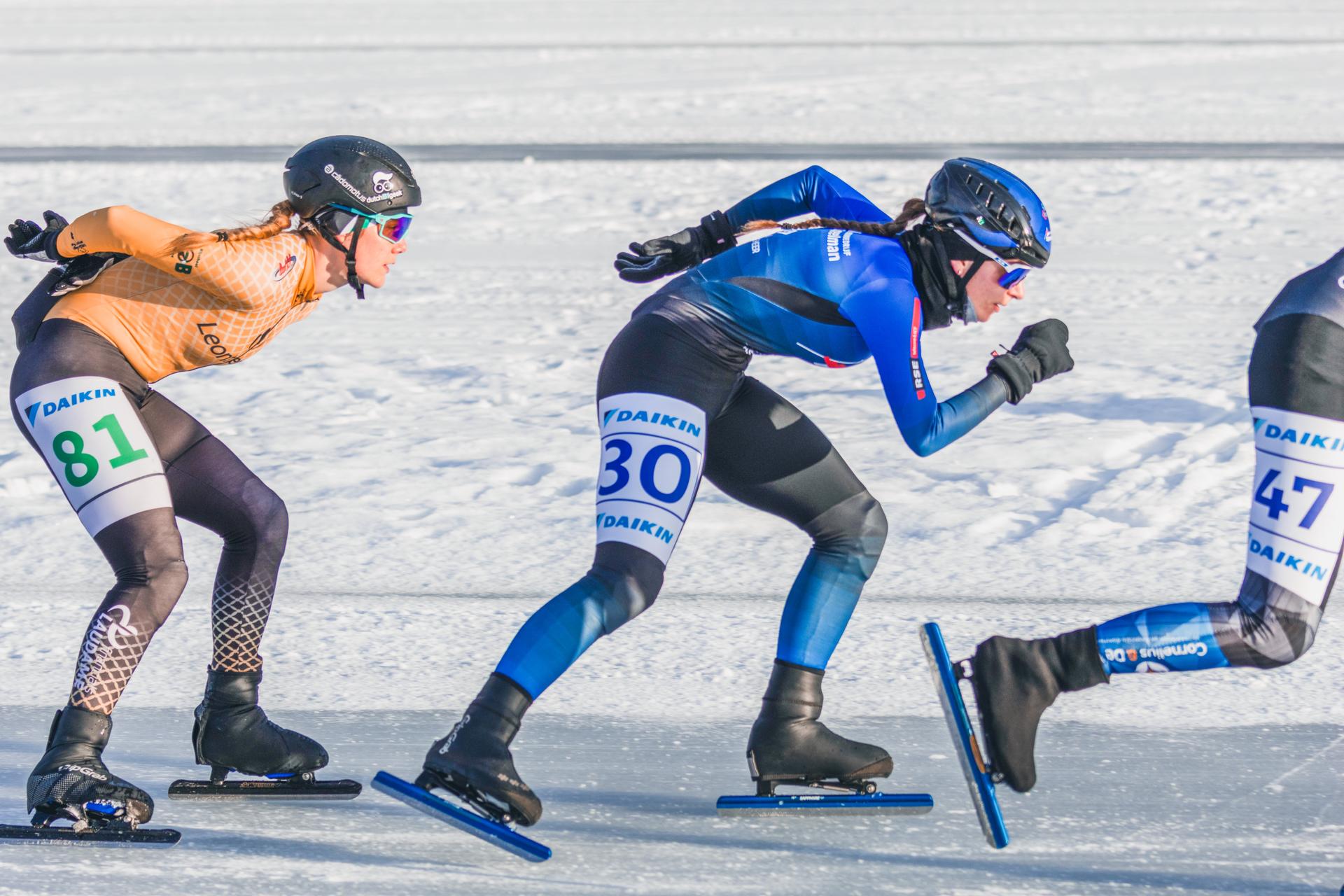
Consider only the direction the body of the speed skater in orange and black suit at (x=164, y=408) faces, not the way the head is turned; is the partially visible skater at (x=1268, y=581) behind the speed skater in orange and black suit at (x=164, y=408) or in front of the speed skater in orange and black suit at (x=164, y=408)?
in front

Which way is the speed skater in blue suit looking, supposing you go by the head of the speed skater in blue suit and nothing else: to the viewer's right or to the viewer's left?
to the viewer's right

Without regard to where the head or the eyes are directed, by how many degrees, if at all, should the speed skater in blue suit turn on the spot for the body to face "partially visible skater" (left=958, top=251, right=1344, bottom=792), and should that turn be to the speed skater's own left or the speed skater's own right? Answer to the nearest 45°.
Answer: approximately 45° to the speed skater's own right

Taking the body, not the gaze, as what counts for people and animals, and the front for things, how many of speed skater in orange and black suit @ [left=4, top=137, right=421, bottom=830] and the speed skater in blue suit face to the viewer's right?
2

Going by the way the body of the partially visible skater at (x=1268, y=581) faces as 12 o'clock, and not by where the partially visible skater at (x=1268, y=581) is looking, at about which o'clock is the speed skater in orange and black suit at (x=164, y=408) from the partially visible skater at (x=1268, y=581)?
the speed skater in orange and black suit at (x=164, y=408) is roughly at 6 o'clock from the partially visible skater at (x=1268, y=581).

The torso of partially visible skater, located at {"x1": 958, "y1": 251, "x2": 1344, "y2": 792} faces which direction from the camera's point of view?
to the viewer's right

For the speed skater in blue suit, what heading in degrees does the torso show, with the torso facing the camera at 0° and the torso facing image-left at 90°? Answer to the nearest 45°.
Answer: approximately 270°

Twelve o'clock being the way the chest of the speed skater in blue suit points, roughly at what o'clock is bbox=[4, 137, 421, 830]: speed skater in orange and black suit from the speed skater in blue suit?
The speed skater in orange and black suit is roughly at 6 o'clock from the speed skater in blue suit.

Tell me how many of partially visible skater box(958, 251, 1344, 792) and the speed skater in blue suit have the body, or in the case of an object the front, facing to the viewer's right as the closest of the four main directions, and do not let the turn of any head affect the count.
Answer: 2

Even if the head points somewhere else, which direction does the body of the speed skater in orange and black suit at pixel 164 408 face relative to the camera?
to the viewer's right

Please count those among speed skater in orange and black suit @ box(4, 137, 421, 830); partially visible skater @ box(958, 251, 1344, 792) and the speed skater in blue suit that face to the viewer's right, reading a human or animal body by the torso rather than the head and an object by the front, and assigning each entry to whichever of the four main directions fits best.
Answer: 3

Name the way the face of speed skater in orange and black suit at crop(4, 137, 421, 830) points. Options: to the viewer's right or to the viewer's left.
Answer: to the viewer's right

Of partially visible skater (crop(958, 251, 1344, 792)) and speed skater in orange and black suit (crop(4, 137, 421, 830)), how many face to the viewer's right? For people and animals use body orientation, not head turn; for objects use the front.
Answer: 2
